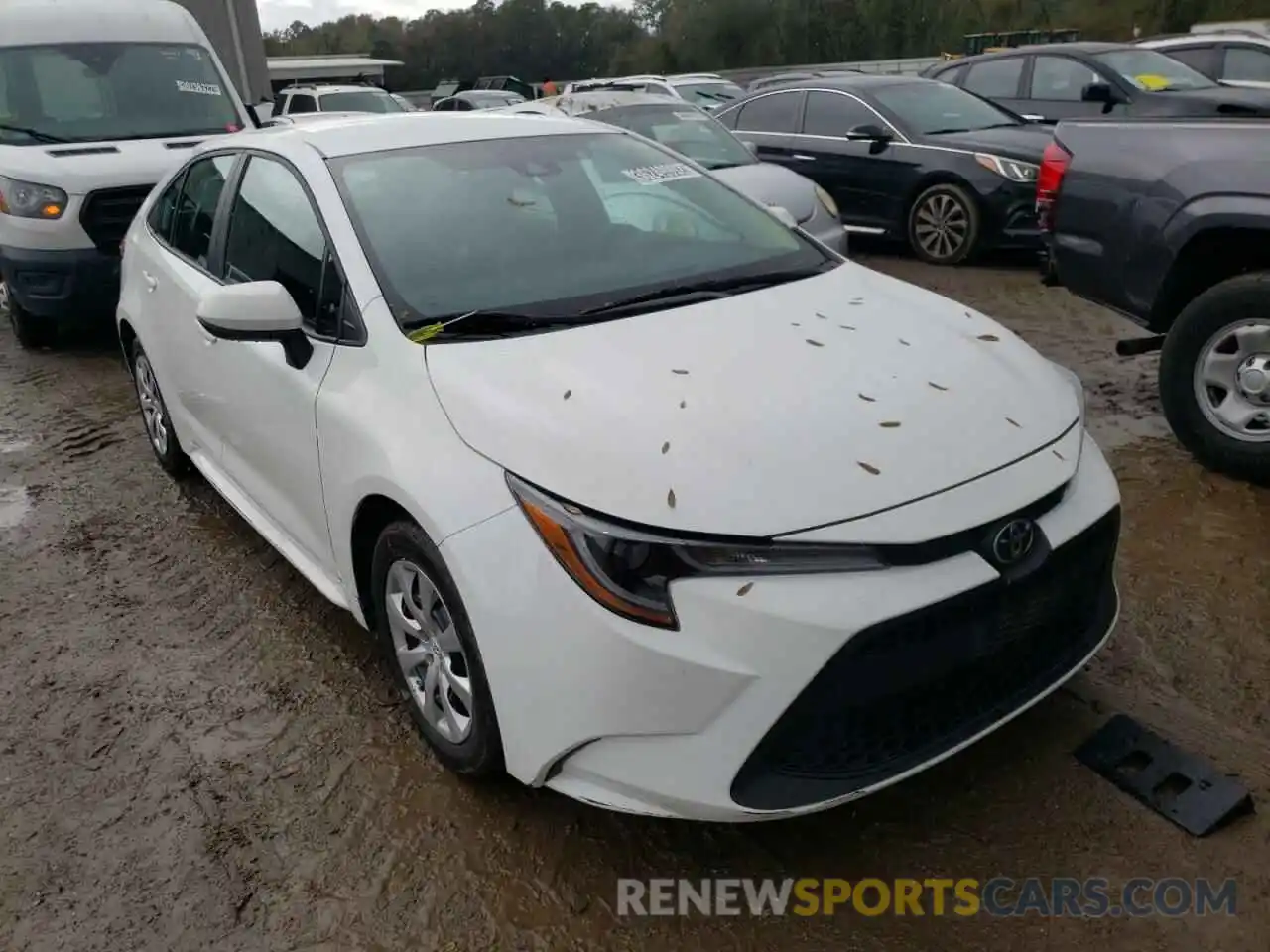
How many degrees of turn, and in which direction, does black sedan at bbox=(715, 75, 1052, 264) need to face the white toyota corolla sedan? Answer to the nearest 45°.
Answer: approximately 45° to its right

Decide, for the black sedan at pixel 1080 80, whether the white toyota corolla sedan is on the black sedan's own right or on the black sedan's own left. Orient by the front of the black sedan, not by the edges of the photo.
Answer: on the black sedan's own right

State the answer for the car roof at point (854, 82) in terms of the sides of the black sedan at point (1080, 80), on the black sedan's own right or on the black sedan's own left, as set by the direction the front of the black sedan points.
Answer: on the black sedan's own right

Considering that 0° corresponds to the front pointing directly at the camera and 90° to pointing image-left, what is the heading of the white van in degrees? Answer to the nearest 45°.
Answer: approximately 315°

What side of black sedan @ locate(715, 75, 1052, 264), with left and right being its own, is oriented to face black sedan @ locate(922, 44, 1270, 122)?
left

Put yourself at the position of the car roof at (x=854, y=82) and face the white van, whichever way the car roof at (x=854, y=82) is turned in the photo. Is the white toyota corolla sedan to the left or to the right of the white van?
left

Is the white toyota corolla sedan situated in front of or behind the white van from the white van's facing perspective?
in front

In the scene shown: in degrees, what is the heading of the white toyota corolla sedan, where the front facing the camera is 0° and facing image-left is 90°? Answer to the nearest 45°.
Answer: approximately 315°

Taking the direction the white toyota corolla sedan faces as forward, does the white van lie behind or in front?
behind
